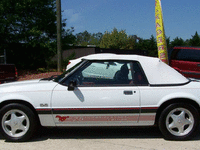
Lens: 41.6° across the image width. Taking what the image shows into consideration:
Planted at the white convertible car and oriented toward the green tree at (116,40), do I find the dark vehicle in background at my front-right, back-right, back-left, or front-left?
front-left

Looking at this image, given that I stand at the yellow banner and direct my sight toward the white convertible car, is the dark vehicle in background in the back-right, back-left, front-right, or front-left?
front-right

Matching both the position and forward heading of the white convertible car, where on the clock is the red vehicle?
The red vehicle is roughly at 4 o'clock from the white convertible car.

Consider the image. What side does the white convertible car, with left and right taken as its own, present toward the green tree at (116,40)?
right

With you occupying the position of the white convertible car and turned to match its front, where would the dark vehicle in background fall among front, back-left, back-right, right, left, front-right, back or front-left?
front-right

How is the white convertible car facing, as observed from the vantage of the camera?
facing to the left of the viewer

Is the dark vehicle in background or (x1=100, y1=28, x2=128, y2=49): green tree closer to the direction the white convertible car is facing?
the dark vehicle in background
